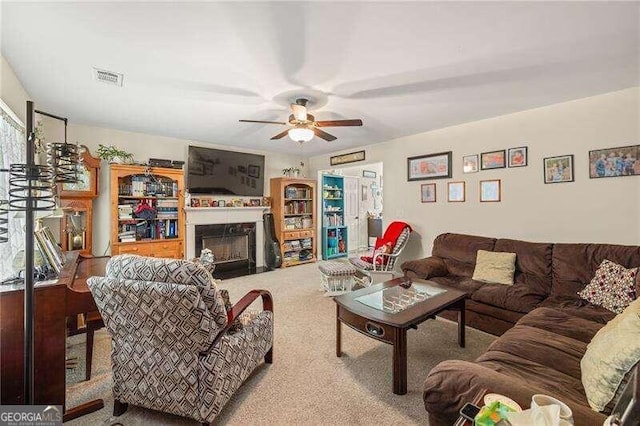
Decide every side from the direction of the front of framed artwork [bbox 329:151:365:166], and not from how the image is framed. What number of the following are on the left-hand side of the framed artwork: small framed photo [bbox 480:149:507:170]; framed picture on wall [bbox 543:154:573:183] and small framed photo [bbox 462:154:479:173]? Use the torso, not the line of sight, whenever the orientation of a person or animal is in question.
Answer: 3

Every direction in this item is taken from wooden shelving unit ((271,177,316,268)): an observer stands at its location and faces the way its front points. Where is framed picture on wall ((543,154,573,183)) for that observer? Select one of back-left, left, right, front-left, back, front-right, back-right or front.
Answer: front

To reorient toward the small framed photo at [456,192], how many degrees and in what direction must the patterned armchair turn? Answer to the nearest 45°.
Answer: approximately 45° to its right

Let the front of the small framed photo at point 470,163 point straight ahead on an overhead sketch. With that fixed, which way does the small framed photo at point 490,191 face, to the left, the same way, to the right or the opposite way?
the same way

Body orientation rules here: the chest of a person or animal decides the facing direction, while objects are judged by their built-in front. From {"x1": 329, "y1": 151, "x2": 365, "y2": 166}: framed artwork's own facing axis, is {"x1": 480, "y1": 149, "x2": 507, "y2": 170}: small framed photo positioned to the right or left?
on its left

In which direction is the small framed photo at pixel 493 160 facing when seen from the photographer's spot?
facing the viewer and to the left of the viewer

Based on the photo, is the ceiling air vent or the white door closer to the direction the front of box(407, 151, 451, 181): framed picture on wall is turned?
the ceiling air vent

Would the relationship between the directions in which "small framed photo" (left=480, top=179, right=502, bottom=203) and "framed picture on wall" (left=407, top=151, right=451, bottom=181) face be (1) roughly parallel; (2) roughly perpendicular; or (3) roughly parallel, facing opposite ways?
roughly parallel

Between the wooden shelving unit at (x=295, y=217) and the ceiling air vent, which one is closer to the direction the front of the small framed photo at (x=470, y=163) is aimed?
the ceiling air vent

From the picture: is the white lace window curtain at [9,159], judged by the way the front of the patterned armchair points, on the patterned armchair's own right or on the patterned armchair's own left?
on the patterned armchair's own left

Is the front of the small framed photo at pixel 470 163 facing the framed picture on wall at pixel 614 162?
no

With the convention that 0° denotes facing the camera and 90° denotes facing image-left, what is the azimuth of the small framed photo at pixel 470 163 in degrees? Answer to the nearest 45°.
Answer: approximately 45°

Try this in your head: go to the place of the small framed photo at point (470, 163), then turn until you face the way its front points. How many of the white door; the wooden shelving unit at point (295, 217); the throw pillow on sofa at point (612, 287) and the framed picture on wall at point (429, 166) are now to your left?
1

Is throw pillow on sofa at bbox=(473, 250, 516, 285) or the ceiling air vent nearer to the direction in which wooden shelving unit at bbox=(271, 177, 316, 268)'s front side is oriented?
the throw pillow on sofa

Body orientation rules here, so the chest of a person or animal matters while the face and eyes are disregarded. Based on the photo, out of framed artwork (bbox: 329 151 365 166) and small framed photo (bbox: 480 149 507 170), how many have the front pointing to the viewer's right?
0

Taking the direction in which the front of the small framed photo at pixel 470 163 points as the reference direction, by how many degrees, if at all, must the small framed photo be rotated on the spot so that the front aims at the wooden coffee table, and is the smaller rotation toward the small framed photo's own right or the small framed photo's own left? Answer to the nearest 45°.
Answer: approximately 45° to the small framed photo's own left
